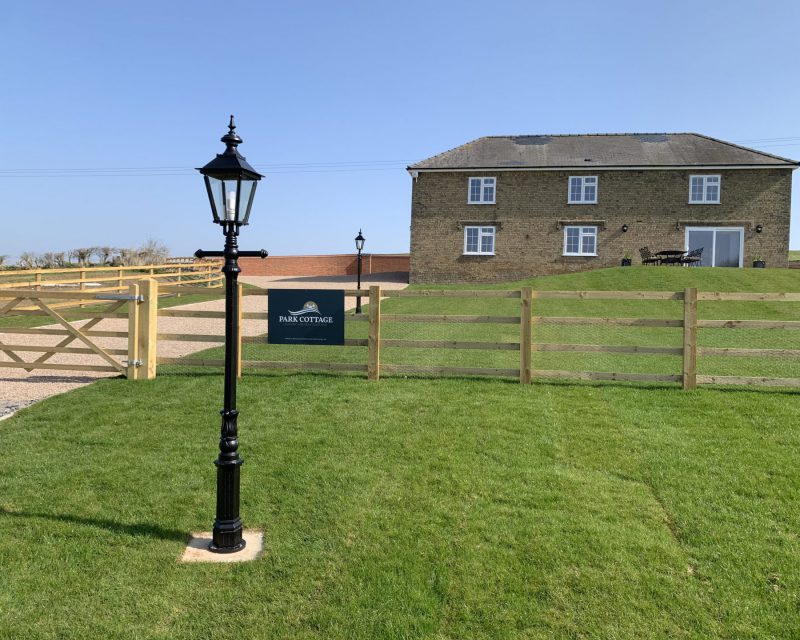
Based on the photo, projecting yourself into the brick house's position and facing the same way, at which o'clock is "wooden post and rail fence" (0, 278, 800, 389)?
The wooden post and rail fence is roughly at 12 o'clock from the brick house.

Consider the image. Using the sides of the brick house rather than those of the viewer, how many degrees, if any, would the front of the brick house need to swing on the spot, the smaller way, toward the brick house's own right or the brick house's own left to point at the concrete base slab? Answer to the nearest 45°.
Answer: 0° — it already faces it

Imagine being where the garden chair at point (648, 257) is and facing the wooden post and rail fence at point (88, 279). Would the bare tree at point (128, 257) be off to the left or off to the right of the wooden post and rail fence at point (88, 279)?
right

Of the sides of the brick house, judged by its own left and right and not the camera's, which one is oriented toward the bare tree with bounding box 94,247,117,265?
right

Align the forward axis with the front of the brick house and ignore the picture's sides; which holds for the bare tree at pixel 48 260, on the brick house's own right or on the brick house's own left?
on the brick house's own right

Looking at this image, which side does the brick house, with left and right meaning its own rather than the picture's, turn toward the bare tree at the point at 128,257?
right

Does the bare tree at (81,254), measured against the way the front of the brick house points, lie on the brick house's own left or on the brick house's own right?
on the brick house's own right

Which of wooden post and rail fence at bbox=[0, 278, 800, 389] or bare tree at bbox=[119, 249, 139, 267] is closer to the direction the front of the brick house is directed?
the wooden post and rail fence

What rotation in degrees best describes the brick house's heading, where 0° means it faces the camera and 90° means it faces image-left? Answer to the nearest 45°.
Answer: approximately 0°

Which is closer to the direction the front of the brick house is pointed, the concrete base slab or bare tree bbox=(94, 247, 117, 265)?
the concrete base slab

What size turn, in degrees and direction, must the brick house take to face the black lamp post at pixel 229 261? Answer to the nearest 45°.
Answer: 0° — it already faces it
